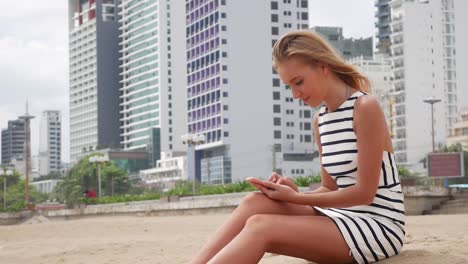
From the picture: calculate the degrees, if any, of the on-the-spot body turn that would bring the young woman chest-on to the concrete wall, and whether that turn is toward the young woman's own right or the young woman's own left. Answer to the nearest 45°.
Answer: approximately 90° to the young woman's own right

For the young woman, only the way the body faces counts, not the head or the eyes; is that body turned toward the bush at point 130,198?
no

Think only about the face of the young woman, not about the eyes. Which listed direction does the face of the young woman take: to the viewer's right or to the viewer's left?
to the viewer's left

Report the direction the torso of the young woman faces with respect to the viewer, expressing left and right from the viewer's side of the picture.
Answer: facing to the left of the viewer
